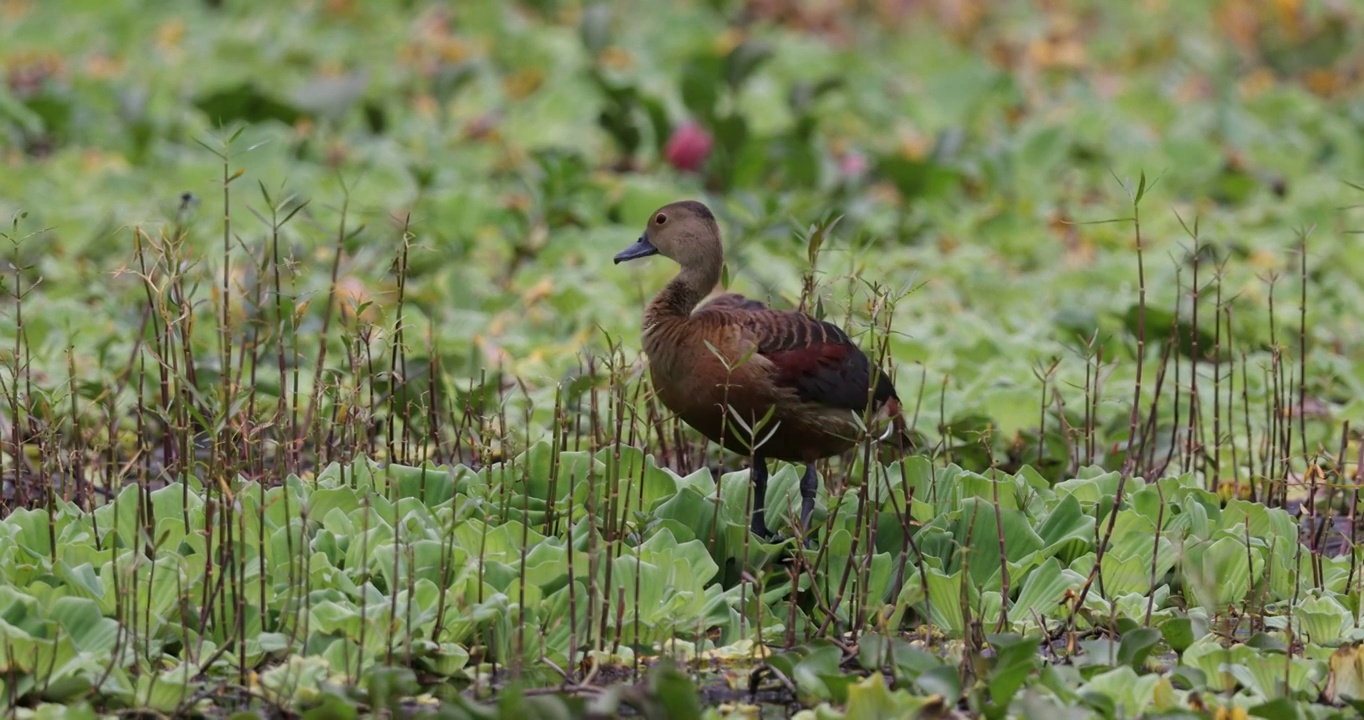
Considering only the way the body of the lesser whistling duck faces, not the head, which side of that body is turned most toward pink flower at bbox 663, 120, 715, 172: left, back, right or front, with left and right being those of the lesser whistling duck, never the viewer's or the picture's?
right

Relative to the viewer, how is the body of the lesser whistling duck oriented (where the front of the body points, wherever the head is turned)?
to the viewer's left
